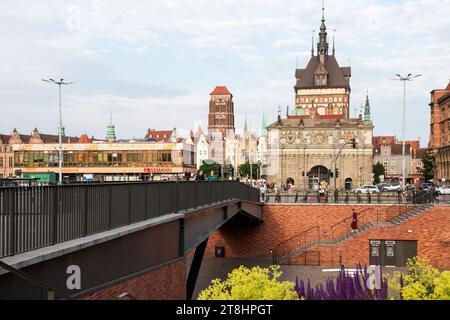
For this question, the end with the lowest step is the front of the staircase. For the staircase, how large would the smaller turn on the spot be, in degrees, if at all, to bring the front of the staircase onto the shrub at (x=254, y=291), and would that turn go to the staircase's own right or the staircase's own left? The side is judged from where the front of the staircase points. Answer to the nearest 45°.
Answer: approximately 90° to the staircase's own left

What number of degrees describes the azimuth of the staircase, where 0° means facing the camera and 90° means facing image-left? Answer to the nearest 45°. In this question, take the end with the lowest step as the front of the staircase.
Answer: approximately 90°
